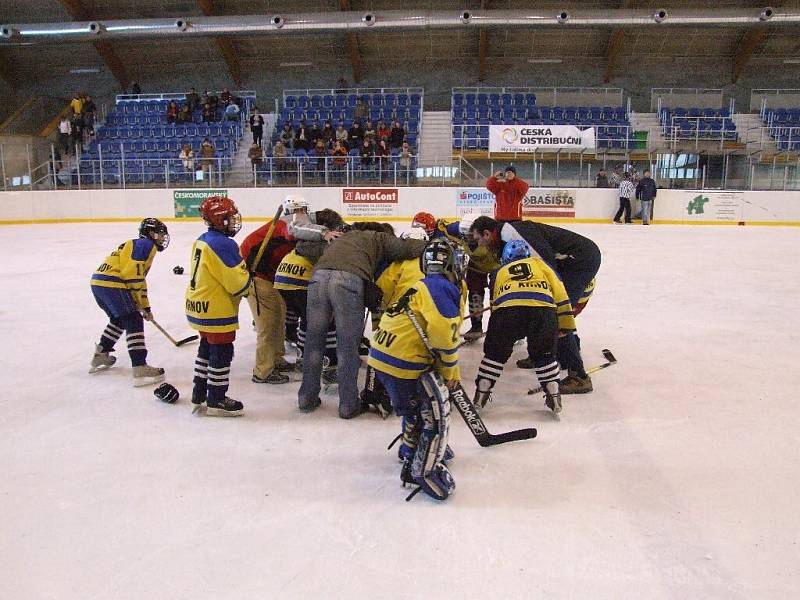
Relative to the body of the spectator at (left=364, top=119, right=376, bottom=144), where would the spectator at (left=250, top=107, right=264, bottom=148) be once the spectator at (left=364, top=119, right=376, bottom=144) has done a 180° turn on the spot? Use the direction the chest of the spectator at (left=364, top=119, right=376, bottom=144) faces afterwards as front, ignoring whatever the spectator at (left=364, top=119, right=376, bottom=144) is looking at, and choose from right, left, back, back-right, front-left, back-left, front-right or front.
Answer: left

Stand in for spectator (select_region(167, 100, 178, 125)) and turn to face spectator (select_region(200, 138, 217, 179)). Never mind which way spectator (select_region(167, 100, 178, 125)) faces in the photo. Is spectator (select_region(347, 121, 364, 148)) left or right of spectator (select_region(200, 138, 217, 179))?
left

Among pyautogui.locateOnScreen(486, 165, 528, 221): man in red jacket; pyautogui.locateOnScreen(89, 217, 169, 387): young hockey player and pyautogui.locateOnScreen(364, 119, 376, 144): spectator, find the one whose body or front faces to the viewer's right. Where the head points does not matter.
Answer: the young hockey player

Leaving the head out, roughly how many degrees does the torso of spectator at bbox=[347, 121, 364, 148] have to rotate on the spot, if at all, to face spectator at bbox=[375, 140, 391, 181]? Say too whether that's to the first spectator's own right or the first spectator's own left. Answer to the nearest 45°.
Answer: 0° — they already face them

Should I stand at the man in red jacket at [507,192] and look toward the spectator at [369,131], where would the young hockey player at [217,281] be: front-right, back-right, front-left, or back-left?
back-left

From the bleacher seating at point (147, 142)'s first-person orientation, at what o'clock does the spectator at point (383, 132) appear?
The spectator is roughly at 10 o'clock from the bleacher seating.

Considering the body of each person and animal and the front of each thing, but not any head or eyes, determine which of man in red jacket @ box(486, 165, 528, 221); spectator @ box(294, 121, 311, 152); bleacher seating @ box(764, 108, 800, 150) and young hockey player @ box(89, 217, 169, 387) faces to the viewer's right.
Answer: the young hockey player

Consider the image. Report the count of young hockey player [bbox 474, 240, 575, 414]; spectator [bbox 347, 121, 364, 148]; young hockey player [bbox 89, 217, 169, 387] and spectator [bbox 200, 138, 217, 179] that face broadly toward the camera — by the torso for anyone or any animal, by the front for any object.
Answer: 2

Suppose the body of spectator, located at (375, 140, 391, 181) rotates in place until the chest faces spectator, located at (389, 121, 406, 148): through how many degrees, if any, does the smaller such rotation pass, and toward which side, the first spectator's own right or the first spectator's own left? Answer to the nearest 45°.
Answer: approximately 180°

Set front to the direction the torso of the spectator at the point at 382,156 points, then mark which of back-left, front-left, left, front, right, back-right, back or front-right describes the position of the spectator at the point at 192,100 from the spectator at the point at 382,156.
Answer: back-right

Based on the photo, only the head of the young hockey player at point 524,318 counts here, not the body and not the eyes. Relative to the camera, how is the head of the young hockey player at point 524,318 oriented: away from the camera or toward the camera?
away from the camera

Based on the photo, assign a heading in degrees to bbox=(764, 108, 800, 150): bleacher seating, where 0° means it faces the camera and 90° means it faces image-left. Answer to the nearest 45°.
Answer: approximately 0°

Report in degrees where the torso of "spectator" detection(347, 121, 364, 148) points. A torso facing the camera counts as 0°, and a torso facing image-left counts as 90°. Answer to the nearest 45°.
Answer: approximately 0°
